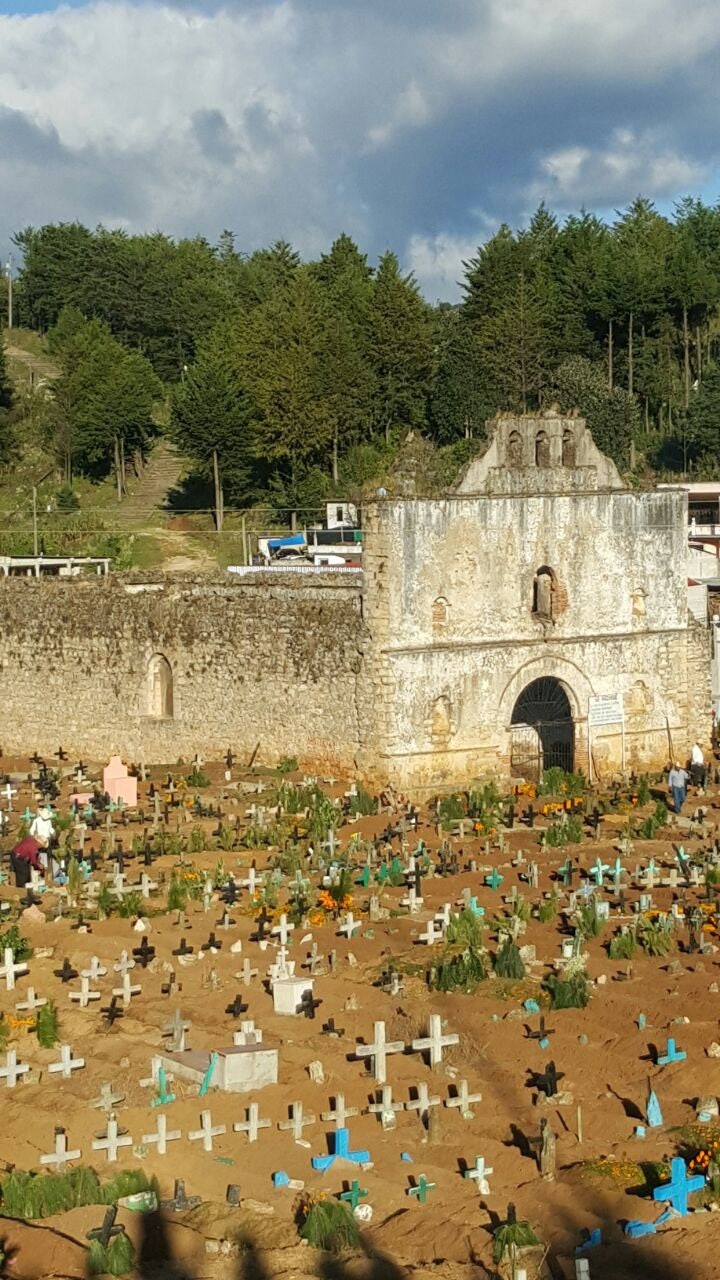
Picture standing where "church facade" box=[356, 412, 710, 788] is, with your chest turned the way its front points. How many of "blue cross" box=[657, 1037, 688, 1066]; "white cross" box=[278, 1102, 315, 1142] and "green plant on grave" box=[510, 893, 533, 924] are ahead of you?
3

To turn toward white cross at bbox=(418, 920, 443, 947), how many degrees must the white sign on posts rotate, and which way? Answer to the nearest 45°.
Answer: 0° — it already faces it

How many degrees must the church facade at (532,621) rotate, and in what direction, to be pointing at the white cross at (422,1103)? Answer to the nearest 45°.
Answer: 0° — it already faces it

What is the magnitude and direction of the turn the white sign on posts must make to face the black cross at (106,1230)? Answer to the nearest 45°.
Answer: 0° — it already faces it

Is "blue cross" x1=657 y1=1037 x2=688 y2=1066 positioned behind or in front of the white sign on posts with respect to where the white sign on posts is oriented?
in front

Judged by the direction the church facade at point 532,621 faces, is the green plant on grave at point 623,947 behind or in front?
in front

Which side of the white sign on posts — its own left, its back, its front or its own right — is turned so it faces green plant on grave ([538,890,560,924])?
front

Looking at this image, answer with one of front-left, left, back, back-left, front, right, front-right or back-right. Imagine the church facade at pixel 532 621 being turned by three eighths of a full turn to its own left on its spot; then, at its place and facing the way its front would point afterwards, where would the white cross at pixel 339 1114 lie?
back-right

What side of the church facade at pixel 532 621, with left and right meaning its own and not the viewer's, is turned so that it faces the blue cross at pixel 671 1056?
front

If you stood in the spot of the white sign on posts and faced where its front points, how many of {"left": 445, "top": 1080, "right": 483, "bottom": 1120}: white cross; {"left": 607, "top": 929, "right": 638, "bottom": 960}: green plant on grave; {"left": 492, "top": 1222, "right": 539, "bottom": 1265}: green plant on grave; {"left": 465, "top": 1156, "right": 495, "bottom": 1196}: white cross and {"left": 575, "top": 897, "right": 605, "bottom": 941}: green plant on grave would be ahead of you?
5

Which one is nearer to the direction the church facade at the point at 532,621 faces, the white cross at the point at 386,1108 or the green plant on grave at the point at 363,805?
the white cross

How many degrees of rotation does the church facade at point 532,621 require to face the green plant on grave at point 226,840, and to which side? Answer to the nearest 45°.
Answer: approximately 45° to its right

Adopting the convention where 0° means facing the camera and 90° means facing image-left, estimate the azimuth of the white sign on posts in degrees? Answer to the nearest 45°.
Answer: approximately 0°

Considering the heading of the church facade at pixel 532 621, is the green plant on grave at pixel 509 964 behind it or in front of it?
in front
